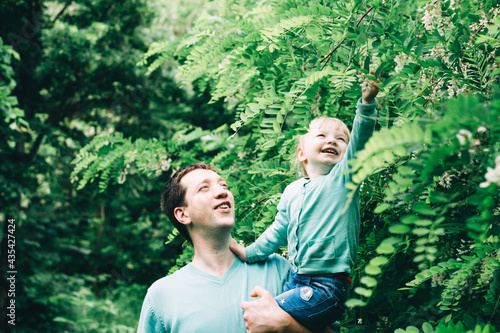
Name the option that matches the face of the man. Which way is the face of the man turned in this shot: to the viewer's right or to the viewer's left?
to the viewer's right

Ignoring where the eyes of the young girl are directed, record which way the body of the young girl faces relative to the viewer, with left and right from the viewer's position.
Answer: facing the viewer and to the left of the viewer
